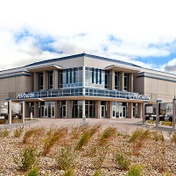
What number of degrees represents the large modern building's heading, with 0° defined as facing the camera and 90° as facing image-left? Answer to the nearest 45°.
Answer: approximately 0°
